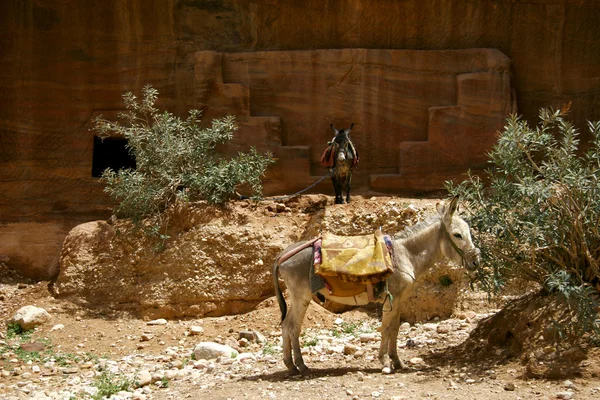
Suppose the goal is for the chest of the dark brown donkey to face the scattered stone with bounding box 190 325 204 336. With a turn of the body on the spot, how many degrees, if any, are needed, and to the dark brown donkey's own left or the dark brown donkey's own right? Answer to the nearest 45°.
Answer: approximately 45° to the dark brown donkey's own right

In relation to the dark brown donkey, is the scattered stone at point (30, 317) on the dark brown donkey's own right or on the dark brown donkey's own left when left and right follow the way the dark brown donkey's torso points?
on the dark brown donkey's own right

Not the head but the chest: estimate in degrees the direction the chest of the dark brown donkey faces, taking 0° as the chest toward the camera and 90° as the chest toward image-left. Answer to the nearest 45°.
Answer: approximately 0°

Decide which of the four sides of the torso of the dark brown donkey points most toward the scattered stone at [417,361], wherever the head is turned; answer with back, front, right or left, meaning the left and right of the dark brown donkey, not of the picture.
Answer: front

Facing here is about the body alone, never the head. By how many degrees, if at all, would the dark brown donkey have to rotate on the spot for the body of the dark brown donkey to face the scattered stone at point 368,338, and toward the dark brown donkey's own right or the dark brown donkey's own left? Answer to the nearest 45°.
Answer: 0° — it already faces it

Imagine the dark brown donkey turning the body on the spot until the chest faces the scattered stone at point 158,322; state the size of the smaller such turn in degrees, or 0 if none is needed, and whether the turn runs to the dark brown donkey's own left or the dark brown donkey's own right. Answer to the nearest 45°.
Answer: approximately 45° to the dark brown donkey's own right

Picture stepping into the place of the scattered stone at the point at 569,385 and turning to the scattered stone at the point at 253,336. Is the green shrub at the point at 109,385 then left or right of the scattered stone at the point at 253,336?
left

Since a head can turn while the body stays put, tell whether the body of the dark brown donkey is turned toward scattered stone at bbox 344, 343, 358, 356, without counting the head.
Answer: yes

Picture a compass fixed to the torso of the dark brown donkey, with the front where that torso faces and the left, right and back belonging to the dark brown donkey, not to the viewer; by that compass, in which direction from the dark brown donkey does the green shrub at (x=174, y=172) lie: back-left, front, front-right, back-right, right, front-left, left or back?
right
